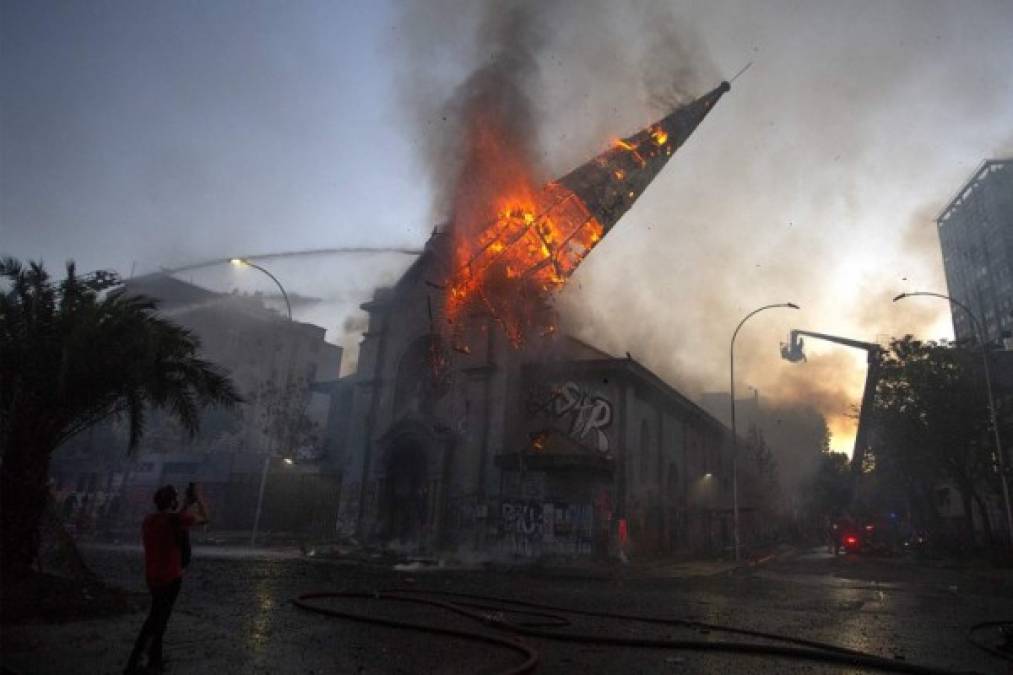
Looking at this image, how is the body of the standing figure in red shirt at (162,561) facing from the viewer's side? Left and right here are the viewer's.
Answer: facing away from the viewer and to the right of the viewer

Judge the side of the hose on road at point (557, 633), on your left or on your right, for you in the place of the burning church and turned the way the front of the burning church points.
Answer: on your left

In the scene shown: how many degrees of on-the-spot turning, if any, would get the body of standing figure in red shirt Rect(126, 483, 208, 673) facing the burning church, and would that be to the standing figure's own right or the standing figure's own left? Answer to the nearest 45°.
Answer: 0° — they already face it

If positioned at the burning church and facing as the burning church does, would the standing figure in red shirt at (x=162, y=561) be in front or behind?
in front

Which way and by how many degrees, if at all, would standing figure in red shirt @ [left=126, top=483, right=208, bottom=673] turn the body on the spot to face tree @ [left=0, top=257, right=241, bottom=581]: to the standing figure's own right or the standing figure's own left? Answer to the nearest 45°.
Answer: approximately 90° to the standing figure's own left

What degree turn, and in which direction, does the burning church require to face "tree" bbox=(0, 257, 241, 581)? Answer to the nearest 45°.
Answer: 0° — it already faces it

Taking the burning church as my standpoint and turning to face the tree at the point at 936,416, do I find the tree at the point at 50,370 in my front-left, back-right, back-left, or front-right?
back-right

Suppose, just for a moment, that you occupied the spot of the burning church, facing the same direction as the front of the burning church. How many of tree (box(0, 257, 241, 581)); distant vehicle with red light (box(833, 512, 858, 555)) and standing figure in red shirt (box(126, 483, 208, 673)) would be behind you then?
1

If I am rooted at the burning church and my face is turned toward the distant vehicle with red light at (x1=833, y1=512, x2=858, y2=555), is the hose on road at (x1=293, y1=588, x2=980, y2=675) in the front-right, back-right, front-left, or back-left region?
back-right

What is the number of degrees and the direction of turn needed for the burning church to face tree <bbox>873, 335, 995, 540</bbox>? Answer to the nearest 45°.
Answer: approximately 135° to its left

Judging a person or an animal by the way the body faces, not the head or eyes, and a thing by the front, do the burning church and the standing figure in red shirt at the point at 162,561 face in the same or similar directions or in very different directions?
very different directions

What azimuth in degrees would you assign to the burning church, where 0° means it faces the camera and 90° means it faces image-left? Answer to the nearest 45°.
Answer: approximately 45°

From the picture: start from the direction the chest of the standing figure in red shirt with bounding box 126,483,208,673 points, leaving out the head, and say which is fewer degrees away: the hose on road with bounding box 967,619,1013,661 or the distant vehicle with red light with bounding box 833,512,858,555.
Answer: the distant vehicle with red light
